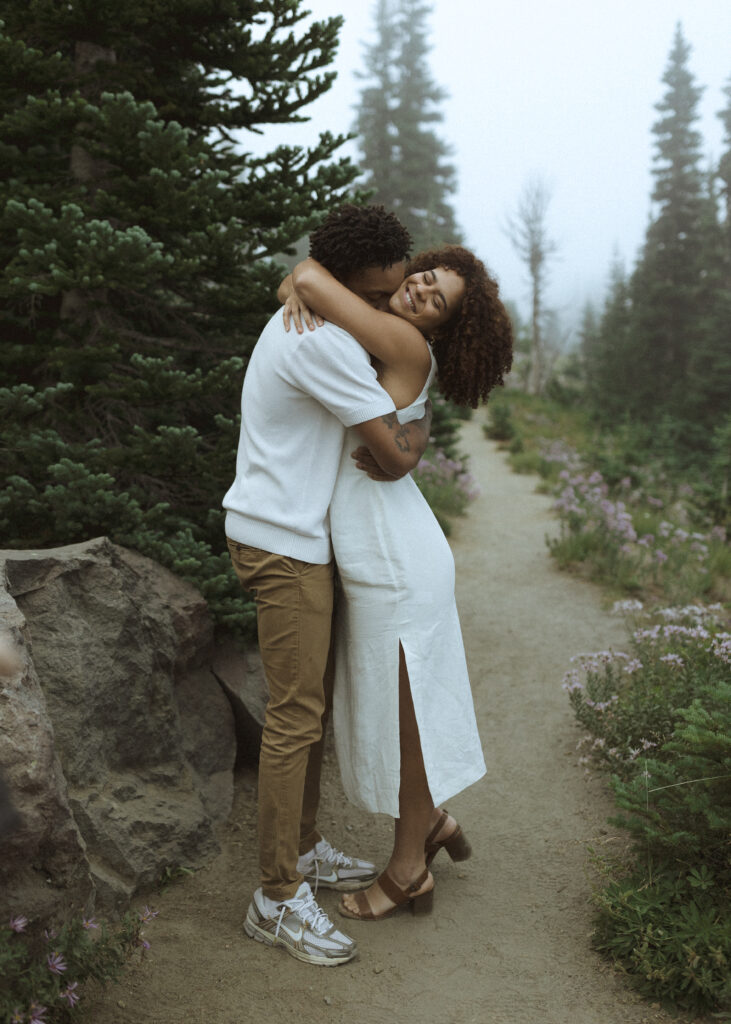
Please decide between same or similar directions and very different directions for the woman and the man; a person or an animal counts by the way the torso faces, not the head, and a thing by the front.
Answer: very different directions

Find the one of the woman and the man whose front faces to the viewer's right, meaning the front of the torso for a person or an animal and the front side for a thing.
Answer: the man

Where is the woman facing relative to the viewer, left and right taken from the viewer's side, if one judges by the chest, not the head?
facing to the left of the viewer

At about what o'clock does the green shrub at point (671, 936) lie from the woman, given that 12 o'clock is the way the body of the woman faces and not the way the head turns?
The green shrub is roughly at 7 o'clock from the woman.

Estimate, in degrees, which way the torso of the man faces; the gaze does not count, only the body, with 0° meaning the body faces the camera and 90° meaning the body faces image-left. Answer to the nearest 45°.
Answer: approximately 270°

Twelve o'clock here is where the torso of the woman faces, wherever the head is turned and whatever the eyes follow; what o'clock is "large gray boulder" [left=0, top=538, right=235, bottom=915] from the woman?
The large gray boulder is roughly at 12 o'clock from the woman.
